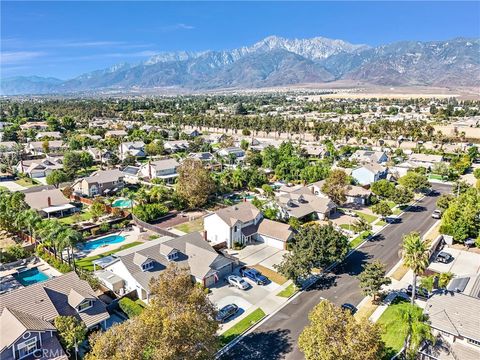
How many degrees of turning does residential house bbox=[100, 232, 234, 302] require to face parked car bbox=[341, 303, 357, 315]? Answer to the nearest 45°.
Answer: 0° — it already faces it

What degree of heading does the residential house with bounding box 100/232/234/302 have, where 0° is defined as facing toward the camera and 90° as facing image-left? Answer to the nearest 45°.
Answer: approximately 315°

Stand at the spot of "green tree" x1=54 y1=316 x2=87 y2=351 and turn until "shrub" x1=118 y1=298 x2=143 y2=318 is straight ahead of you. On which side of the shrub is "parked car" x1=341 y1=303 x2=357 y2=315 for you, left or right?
right

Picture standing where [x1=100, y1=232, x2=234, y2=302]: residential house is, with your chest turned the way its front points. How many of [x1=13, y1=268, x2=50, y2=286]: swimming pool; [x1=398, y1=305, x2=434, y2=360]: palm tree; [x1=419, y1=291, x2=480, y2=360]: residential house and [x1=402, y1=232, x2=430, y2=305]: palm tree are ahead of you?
3

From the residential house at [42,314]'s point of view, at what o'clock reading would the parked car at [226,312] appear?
The parked car is roughly at 11 o'clock from the residential house.

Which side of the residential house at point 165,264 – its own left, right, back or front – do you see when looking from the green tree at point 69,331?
right
